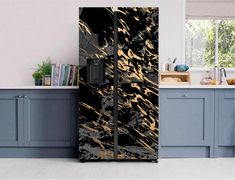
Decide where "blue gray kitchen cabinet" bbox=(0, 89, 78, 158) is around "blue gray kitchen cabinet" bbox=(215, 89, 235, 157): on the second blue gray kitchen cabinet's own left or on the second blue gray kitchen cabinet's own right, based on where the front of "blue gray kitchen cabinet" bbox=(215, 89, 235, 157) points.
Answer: on the second blue gray kitchen cabinet's own right

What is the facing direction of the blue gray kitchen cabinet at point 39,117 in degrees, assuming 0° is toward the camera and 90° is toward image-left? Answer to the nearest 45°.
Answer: approximately 0°

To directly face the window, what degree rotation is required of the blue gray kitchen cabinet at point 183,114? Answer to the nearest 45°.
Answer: approximately 180°

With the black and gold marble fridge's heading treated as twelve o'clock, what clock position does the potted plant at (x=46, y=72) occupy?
The potted plant is roughly at 4 o'clock from the black and gold marble fridge.

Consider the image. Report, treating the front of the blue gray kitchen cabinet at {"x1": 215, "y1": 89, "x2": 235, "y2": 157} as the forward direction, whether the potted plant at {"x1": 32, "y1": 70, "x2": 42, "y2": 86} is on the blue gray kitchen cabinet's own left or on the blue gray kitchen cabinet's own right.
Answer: on the blue gray kitchen cabinet's own right

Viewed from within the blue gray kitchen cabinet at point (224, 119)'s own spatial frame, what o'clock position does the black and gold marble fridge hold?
The black and gold marble fridge is roughly at 2 o'clock from the blue gray kitchen cabinet.

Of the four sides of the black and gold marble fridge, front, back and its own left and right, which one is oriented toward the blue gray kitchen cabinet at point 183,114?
left

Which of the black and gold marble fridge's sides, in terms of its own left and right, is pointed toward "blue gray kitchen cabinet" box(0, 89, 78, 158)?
right
